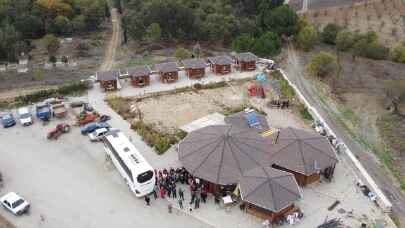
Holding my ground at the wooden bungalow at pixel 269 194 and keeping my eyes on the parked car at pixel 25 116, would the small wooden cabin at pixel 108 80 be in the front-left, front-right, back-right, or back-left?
front-right

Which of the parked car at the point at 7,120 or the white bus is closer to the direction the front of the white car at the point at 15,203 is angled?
the white bus

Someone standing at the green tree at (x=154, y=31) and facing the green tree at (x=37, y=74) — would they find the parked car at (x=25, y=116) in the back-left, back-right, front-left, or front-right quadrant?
front-left

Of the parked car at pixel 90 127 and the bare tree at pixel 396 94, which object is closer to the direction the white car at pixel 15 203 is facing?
the bare tree

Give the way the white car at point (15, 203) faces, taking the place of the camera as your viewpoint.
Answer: facing the viewer and to the right of the viewer

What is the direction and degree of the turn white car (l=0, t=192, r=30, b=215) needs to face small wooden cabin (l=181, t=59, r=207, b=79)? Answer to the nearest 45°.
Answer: approximately 90° to its left
